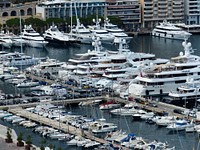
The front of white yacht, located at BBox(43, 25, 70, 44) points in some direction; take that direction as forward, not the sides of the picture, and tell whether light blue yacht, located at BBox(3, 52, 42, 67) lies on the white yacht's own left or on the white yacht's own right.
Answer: on the white yacht's own right

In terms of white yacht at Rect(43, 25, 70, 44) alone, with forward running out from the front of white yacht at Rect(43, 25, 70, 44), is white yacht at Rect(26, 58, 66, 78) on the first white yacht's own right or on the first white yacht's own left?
on the first white yacht's own right

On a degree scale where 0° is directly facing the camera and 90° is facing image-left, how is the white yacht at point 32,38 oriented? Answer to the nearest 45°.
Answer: approximately 315°
